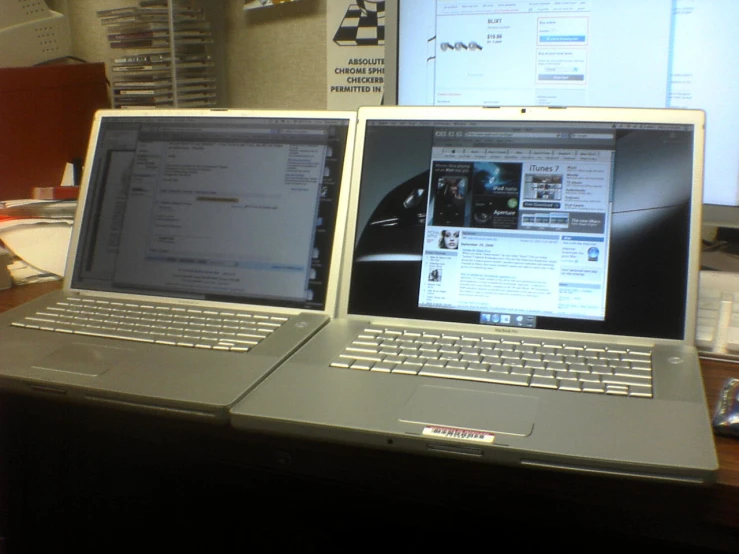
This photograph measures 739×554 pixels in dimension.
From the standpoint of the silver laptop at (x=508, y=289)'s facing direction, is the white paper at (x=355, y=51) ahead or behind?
behind

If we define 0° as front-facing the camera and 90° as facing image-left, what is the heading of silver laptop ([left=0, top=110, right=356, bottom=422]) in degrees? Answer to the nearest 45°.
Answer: approximately 45°

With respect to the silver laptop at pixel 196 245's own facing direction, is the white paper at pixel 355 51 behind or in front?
behind

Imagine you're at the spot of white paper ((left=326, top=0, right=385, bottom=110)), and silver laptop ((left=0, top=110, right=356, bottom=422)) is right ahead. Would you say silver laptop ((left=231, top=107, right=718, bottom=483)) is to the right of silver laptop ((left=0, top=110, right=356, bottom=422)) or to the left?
left

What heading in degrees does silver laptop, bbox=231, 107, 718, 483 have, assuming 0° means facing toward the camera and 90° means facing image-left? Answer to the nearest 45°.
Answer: approximately 0°
